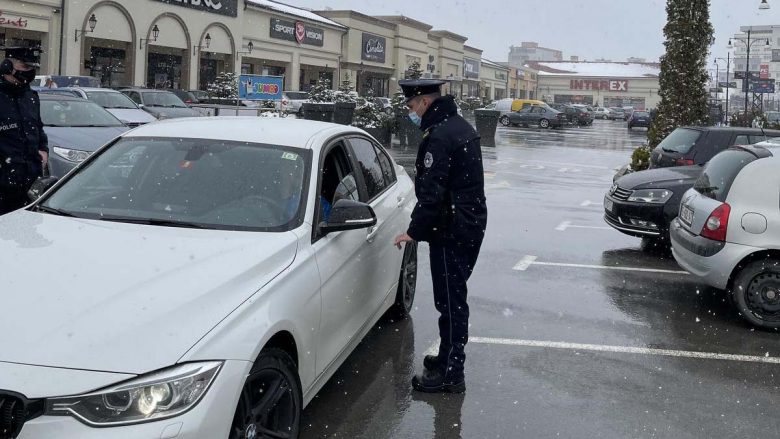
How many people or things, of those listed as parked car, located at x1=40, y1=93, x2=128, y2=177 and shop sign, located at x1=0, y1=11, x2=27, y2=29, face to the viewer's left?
0

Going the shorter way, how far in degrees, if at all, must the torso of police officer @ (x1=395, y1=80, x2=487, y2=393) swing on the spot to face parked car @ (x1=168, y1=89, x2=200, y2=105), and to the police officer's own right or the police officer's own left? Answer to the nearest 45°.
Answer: approximately 90° to the police officer's own right

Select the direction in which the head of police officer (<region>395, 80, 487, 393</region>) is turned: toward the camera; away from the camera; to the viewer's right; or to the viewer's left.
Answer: to the viewer's left

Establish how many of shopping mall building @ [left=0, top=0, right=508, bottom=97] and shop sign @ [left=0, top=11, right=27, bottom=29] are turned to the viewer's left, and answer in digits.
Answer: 0

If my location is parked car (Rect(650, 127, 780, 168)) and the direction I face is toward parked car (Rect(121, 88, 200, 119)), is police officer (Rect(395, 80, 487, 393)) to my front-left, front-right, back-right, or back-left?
front-left

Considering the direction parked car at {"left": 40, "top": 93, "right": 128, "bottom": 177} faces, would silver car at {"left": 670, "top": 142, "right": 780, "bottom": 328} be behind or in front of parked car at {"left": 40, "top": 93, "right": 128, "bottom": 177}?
in front

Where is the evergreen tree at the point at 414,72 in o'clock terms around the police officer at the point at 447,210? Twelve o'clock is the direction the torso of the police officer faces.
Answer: The evergreen tree is roughly at 3 o'clock from the police officer.

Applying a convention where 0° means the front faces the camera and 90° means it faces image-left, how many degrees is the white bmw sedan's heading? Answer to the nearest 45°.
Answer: approximately 45°

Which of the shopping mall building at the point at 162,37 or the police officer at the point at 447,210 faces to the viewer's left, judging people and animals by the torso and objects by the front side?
the police officer
